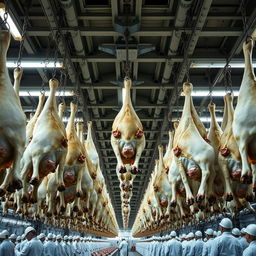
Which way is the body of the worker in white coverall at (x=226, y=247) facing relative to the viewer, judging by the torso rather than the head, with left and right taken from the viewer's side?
facing away from the viewer

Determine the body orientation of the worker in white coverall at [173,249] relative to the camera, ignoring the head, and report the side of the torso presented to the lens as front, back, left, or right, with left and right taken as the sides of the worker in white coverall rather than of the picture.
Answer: back

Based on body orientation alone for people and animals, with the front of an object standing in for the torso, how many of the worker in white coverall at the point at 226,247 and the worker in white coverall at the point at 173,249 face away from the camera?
2

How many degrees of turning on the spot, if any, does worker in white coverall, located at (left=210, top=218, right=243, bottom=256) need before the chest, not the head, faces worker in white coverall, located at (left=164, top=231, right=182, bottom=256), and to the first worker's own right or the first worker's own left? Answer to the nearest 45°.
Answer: approximately 45° to the first worker's own left

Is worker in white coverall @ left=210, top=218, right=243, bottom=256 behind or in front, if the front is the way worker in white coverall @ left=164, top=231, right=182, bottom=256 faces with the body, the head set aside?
behind
